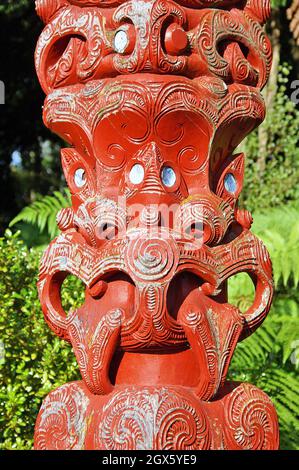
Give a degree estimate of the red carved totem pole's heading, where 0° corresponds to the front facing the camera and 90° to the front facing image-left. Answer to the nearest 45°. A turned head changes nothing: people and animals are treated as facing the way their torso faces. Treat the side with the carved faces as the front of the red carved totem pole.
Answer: approximately 0°
